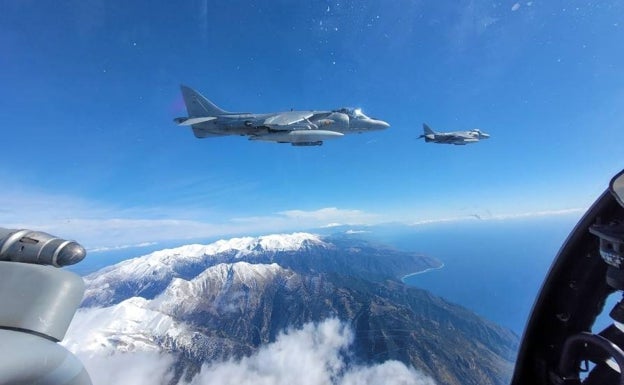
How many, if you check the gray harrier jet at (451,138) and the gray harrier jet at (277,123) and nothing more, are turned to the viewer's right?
2

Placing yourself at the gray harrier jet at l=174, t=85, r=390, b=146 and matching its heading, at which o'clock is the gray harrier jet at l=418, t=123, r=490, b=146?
the gray harrier jet at l=418, t=123, r=490, b=146 is roughly at 11 o'clock from the gray harrier jet at l=174, t=85, r=390, b=146.

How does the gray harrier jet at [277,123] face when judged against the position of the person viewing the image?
facing to the right of the viewer

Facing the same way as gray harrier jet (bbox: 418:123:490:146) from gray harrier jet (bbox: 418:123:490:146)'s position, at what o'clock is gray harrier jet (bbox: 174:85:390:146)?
gray harrier jet (bbox: 174:85:390:146) is roughly at 4 o'clock from gray harrier jet (bbox: 418:123:490:146).

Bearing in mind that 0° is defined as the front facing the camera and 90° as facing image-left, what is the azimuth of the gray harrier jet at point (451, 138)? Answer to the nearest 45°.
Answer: approximately 270°
